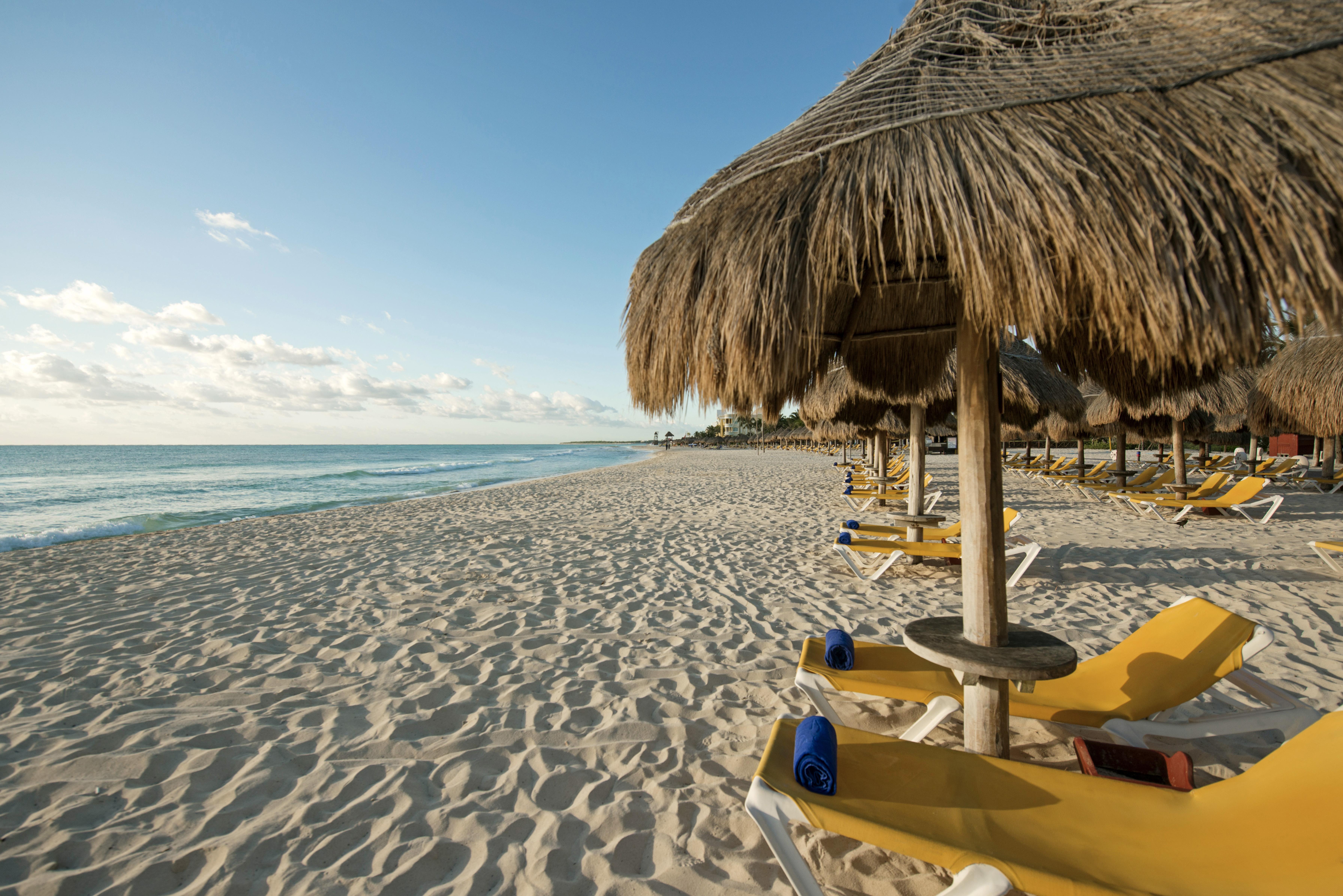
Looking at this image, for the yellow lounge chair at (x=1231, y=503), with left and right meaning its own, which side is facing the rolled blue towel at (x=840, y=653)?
left

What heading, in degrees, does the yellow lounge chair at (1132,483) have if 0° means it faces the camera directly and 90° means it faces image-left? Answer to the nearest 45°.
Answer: approximately 90°

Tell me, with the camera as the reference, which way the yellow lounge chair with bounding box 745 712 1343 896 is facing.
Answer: facing to the left of the viewer

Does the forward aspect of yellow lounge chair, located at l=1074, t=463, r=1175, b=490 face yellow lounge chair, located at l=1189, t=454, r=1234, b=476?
no

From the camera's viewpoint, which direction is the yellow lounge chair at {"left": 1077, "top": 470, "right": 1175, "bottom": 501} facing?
to the viewer's left

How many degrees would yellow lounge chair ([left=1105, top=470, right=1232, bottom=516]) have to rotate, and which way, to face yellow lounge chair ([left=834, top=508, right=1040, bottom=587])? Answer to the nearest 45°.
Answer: approximately 90° to its left

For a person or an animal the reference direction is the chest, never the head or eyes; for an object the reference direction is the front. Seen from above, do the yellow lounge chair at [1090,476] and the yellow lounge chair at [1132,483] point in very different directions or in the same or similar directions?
same or similar directions

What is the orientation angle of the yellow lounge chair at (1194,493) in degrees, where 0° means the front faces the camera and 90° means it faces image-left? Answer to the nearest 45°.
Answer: approximately 90°

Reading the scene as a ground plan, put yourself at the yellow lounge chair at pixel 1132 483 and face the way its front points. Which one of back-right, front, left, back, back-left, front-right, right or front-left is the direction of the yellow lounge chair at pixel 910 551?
left

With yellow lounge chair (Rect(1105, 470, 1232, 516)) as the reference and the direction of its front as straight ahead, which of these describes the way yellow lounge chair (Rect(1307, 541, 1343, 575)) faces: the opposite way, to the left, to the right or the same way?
the same way

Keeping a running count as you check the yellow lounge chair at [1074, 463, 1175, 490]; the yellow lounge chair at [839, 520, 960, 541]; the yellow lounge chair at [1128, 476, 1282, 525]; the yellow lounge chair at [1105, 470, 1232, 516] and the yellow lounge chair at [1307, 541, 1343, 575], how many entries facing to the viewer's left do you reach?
5

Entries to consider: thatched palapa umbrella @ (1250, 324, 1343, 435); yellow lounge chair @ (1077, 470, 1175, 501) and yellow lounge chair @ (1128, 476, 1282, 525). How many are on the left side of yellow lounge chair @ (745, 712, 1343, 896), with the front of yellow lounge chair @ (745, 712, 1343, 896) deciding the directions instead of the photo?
0

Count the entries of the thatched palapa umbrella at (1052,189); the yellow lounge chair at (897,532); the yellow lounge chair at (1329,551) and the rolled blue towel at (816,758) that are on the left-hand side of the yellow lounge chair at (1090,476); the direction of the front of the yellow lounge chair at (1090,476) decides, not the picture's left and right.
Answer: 4

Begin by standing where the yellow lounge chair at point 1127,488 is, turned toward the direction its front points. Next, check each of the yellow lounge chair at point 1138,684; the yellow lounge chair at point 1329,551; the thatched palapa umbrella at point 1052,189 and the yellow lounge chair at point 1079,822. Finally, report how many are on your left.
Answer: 4

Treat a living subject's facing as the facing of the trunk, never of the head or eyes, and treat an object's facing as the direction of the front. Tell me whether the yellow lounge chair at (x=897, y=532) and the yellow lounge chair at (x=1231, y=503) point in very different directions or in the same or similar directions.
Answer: same or similar directions

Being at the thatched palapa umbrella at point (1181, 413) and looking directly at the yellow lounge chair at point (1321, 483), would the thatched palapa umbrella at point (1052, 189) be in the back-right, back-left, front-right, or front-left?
back-right

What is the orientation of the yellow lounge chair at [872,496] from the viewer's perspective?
to the viewer's left

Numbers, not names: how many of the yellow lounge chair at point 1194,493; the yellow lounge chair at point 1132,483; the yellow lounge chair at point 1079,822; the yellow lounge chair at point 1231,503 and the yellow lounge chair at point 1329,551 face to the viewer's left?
5

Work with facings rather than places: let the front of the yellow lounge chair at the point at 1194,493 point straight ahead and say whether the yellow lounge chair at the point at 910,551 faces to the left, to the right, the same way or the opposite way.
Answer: the same way

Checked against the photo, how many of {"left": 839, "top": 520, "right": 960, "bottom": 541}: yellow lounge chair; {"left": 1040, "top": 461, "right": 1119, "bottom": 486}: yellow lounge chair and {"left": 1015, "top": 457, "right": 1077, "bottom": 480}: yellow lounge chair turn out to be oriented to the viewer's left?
3

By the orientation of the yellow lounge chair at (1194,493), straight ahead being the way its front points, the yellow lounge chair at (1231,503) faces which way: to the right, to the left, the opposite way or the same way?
the same way
